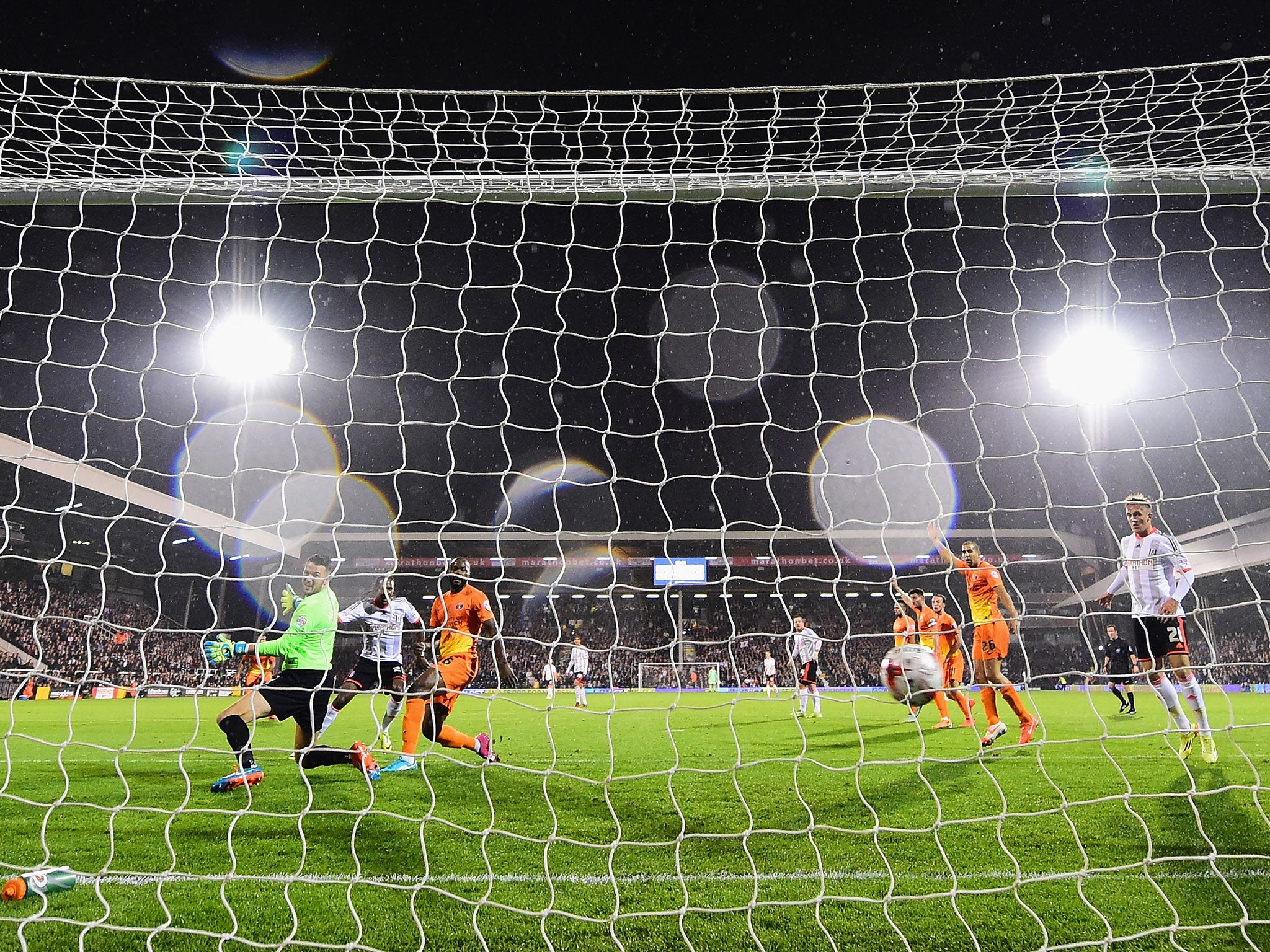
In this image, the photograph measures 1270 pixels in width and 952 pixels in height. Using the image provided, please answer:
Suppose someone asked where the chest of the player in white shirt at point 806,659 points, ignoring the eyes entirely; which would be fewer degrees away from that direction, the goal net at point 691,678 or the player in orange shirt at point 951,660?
the player in orange shirt

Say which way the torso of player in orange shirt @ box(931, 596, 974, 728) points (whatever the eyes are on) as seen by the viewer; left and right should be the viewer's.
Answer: facing the viewer and to the left of the viewer

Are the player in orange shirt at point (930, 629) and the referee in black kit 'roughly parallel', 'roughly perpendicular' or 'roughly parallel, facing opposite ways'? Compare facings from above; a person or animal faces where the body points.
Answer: roughly parallel

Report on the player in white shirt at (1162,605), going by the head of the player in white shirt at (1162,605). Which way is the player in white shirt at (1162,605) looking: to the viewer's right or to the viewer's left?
to the viewer's left

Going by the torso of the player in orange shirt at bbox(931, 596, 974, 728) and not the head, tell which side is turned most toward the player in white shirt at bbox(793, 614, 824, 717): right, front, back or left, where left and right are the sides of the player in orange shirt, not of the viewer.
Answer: right

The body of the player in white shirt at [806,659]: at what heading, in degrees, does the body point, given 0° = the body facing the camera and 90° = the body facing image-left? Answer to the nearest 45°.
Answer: approximately 45°

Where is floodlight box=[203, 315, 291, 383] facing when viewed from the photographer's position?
facing the viewer

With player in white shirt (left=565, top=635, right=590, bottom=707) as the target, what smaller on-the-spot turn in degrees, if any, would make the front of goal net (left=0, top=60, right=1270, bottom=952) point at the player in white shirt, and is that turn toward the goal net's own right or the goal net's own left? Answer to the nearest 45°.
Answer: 0° — it already faces them
